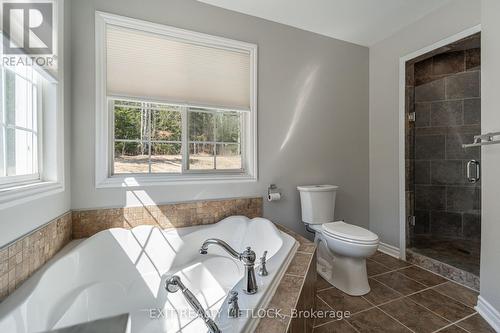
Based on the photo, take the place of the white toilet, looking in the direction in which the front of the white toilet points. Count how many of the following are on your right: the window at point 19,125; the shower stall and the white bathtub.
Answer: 2

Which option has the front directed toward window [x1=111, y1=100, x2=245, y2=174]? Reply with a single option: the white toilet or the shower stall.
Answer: the shower stall

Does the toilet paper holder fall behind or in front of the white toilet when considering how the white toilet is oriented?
behind

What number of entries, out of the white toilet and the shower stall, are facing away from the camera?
0

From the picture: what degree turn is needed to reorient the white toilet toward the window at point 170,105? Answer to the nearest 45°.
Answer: approximately 135° to its right

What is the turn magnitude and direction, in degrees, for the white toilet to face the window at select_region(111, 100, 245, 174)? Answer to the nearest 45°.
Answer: approximately 135° to its right

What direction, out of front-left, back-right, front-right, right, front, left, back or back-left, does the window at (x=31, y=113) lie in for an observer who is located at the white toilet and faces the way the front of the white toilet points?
right

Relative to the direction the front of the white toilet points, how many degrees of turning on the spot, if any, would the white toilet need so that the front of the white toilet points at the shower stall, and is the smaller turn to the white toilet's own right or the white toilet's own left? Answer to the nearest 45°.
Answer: approximately 90° to the white toilet's own left

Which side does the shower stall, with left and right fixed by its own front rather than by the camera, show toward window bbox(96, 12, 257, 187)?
front

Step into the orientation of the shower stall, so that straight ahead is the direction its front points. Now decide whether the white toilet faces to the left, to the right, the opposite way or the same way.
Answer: to the left

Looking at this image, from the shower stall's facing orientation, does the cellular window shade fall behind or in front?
in front

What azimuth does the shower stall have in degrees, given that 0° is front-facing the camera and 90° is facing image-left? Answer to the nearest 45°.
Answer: approximately 45°
